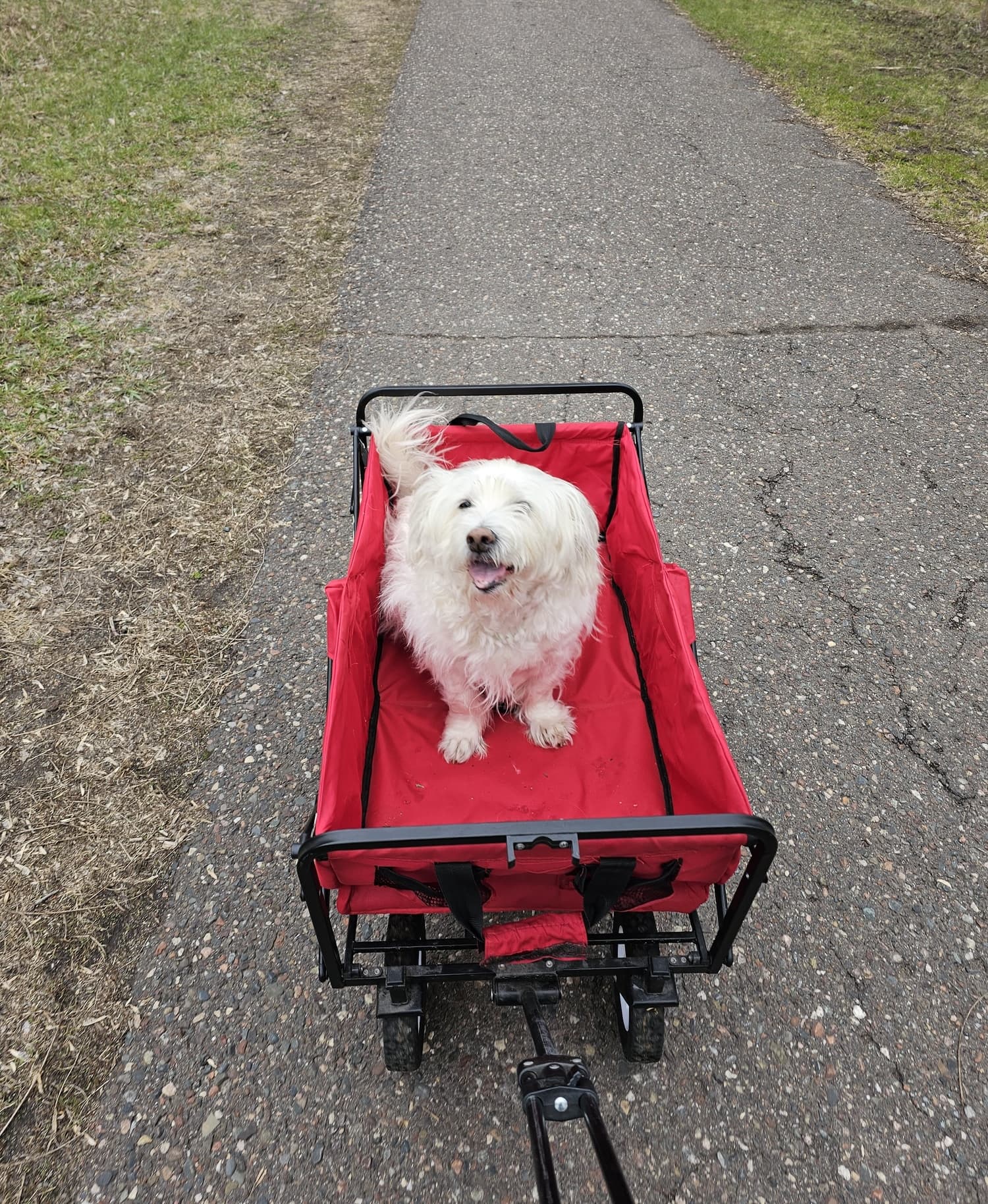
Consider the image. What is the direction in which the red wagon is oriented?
toward the camera
